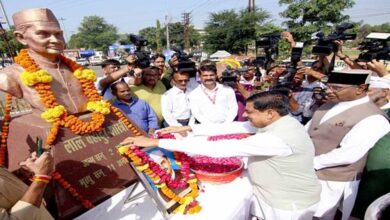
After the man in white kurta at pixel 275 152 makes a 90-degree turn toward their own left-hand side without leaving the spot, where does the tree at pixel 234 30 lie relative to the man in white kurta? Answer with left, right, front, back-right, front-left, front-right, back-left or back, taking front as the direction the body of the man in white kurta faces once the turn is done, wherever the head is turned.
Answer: back

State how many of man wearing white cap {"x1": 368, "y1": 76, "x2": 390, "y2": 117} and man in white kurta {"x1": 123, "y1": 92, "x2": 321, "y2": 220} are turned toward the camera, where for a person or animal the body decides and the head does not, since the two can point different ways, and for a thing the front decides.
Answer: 0

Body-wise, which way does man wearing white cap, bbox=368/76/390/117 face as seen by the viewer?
to the viewer's left

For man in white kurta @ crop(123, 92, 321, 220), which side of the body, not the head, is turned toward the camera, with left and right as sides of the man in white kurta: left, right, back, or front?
left

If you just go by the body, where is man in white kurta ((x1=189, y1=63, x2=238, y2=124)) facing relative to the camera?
toward the camera

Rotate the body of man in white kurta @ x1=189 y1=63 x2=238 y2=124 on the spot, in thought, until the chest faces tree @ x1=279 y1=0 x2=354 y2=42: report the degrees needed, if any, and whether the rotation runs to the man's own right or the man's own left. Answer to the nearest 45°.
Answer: approximately 135° to the man's own left

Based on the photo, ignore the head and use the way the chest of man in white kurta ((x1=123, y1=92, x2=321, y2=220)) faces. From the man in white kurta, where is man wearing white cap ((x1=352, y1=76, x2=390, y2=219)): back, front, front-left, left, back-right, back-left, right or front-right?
back-right

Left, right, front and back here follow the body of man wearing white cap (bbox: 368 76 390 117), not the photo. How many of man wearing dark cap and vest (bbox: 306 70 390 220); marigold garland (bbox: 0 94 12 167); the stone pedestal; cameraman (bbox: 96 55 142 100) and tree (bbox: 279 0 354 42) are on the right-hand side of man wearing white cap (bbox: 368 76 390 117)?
1

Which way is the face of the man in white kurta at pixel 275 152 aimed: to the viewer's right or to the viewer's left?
to the viewer's left

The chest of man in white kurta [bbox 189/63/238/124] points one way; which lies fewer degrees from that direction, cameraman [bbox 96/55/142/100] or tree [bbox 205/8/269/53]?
the cameraman

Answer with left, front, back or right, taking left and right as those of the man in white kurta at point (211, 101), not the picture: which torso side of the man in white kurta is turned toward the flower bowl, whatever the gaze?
front

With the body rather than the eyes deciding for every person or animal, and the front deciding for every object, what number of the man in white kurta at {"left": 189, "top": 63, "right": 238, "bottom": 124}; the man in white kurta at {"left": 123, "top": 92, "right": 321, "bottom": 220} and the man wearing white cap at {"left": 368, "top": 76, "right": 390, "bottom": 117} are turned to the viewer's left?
2
